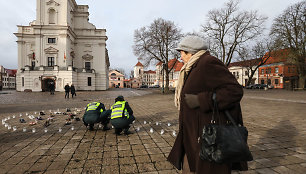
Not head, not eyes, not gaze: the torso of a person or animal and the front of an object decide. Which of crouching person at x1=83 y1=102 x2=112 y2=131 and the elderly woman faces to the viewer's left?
the elderly woman

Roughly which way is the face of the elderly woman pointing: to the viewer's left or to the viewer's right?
to the viewer's left

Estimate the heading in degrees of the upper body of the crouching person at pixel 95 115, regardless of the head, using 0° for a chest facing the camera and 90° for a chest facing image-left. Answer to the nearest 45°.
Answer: approximately 225°

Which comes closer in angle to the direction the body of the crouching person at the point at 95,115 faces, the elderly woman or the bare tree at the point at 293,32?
the bare tree

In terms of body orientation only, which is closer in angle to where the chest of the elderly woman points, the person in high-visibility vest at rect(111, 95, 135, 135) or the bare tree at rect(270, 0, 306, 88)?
the person in high-visibility vest

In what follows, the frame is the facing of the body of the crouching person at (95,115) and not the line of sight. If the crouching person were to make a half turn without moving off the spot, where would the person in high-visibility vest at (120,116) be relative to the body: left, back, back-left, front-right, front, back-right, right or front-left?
left

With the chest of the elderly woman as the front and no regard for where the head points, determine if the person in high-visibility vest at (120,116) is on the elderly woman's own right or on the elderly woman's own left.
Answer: on the elderly woman's own right

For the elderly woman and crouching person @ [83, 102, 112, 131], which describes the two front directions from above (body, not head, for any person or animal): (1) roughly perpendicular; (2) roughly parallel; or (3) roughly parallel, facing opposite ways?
roughly perpendicular

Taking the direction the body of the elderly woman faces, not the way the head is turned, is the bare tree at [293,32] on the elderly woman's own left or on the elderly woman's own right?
on the elderly woman's own right

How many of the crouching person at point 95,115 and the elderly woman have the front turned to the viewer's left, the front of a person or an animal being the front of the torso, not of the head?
1

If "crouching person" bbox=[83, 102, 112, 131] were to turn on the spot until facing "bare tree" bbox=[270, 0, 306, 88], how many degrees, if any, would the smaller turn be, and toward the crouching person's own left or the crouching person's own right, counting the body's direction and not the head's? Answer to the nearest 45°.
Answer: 0° — they already face it

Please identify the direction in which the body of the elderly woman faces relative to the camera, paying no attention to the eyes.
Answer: to the viewer's left

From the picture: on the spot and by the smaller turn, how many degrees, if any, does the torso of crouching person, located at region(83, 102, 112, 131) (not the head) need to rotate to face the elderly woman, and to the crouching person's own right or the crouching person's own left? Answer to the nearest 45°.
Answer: approximately 135° to the crouching person's own right
